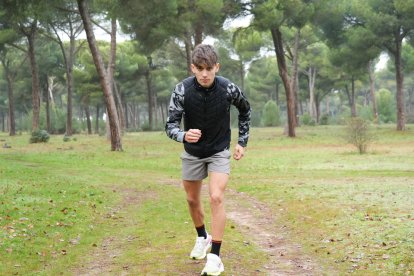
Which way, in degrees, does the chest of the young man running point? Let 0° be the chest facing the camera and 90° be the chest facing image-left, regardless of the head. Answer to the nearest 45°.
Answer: approximately 0°

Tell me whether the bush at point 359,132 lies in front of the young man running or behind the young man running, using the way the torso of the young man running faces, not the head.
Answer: behind

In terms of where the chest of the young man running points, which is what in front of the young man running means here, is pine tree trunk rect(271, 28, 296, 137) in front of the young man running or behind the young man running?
behind

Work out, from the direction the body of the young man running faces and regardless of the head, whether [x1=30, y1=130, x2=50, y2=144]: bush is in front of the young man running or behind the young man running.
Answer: behind
